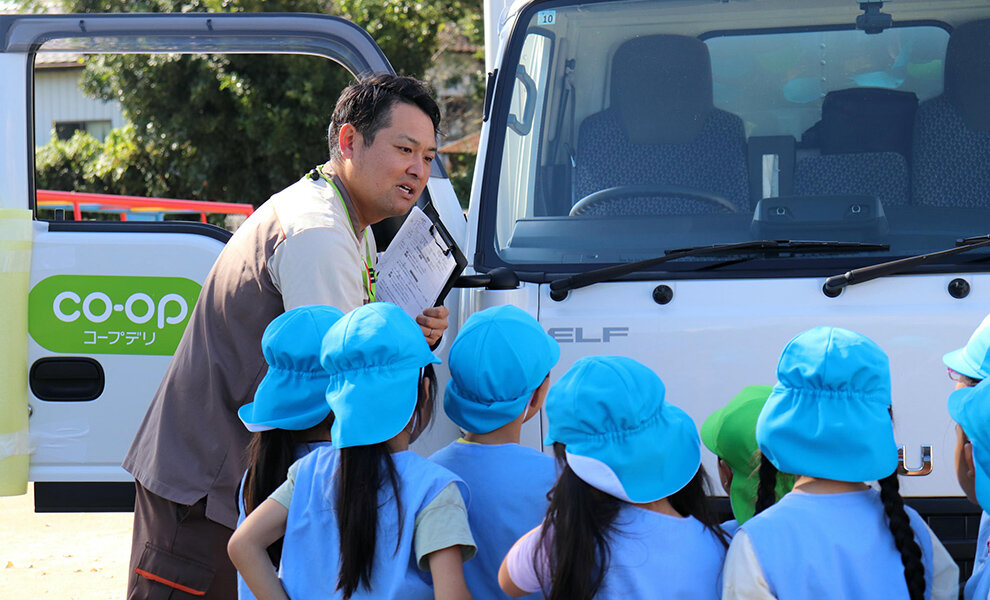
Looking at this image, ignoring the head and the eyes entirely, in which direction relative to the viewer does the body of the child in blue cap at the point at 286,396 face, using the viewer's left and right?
facing away from the viewer and to the right of the viewer

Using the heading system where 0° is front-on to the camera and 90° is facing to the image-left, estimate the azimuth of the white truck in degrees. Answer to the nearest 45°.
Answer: approximately 0°

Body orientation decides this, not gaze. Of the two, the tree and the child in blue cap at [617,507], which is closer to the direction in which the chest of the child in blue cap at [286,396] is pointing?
the tree

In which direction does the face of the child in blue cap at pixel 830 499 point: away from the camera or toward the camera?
away from the camera

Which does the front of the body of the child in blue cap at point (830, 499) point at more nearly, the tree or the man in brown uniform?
the tree

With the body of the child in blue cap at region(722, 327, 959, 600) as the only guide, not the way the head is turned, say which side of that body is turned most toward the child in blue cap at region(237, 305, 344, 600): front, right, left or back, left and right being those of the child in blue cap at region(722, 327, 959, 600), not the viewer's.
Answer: left

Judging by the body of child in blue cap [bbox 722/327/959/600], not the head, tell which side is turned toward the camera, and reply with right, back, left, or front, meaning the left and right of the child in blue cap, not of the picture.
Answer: back

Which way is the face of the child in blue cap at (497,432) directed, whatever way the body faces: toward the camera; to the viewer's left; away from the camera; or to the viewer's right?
away from the camera

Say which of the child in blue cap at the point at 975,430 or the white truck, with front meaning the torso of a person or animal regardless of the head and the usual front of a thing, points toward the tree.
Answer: the child in blue cap

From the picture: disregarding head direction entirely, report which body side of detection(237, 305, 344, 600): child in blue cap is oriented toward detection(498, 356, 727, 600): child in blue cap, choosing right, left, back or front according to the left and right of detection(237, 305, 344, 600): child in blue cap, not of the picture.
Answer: right

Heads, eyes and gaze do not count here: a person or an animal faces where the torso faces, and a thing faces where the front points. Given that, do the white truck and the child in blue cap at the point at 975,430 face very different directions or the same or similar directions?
very different directions

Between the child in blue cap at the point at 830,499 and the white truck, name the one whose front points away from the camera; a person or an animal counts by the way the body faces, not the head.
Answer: the child in blue cap

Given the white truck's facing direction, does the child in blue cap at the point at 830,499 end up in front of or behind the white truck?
in front
